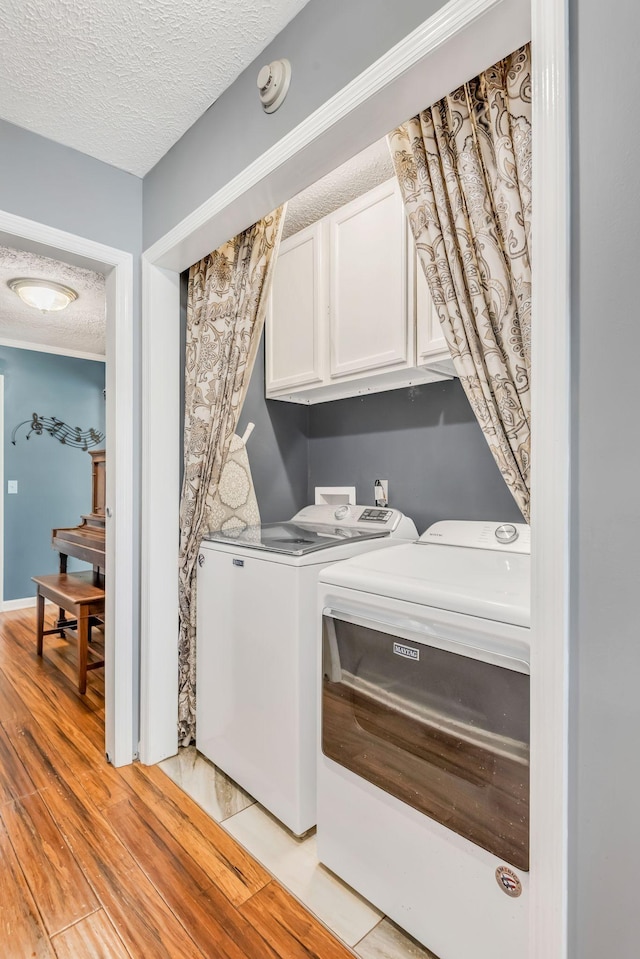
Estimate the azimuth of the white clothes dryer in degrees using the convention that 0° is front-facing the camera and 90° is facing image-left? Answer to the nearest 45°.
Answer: approximately 45°

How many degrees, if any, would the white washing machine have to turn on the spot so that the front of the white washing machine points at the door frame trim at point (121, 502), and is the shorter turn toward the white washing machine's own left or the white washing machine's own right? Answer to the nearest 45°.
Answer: approximately 90° to the white washing machine's own right

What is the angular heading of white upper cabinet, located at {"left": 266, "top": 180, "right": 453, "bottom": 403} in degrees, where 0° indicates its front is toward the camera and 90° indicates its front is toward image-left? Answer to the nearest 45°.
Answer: approximately 45°
